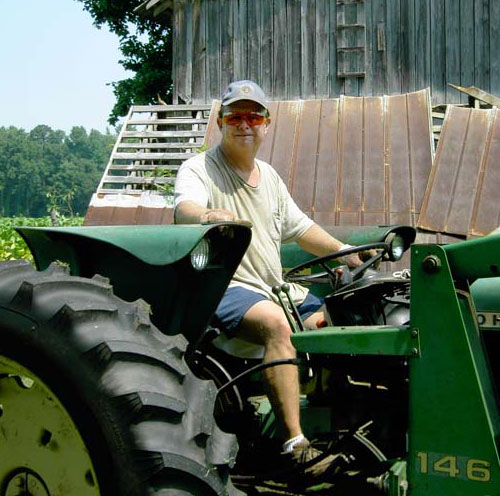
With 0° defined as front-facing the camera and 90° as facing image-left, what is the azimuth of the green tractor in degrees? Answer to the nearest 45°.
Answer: approximately 315°

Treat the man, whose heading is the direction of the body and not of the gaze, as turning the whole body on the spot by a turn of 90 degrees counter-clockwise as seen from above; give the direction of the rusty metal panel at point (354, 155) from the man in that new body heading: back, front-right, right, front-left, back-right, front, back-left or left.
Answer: front-left

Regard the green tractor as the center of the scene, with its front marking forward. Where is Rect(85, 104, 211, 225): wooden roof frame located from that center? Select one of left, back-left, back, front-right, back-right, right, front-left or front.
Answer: back-left

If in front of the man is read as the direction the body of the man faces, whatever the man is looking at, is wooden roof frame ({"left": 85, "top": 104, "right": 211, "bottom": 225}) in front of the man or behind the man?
behind

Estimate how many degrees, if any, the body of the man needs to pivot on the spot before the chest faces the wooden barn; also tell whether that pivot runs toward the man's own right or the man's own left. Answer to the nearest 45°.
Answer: approximately 135° to the man's own left

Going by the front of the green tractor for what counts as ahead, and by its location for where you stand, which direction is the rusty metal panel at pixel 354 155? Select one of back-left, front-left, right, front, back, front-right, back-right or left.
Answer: back-left
